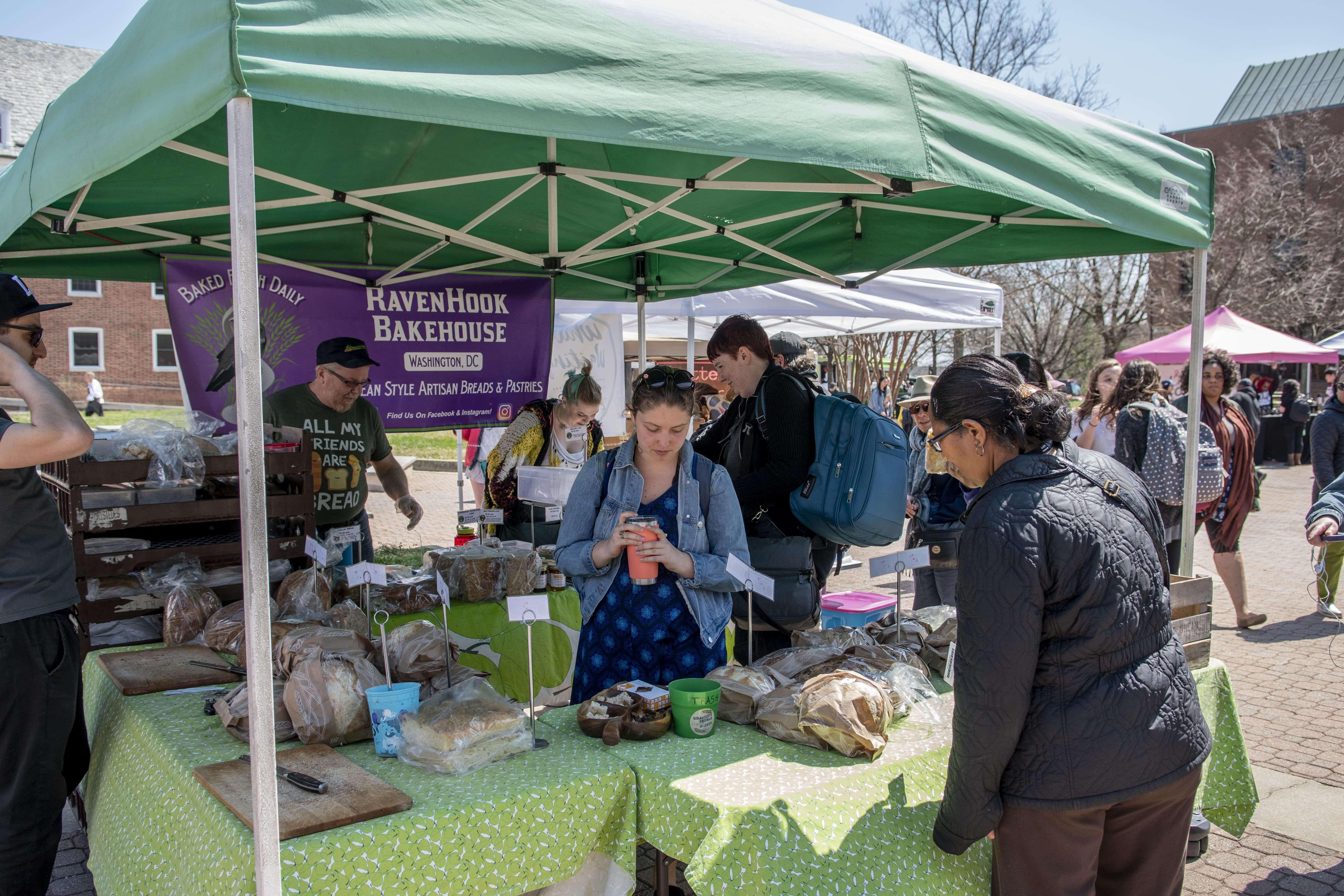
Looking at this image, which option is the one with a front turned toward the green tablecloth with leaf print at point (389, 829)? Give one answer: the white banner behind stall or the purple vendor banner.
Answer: the purple vendor banner

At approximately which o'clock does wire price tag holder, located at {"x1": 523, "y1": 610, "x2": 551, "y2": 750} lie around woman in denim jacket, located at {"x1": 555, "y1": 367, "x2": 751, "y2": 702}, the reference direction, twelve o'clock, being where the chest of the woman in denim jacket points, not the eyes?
The wire price tag holder is roughly at 1 o'clock from the woman in denim jacket.

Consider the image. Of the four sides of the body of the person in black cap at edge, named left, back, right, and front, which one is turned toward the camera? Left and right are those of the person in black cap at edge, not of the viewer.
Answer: right

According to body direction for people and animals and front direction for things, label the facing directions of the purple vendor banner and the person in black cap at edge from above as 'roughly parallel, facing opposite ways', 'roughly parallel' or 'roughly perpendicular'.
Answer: roughly perpendicular

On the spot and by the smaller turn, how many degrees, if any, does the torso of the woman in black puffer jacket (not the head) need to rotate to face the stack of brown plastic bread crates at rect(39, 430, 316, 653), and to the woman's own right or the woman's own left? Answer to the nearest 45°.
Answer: approximately 45° to the woman's own left

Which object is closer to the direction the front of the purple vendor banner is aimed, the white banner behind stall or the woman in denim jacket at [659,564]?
the woman in denim jacket

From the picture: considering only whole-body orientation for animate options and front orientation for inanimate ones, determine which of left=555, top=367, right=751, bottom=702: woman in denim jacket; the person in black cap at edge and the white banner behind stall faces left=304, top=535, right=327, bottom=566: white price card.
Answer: the person in black cap at edge

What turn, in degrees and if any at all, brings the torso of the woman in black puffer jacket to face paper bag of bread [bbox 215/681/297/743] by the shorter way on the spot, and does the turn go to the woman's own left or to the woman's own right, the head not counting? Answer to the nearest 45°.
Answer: approximately 45° to the woman's own left
